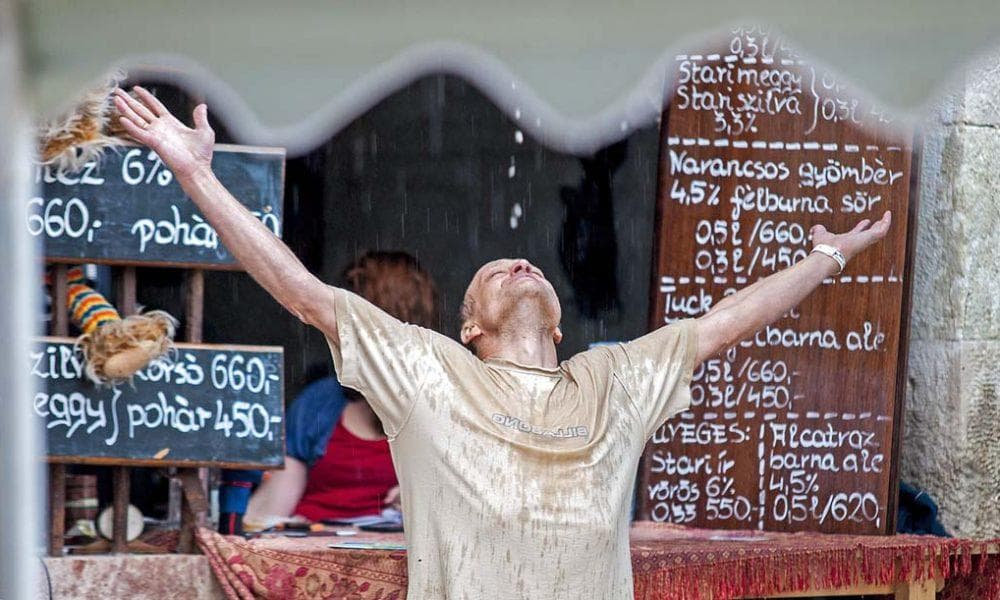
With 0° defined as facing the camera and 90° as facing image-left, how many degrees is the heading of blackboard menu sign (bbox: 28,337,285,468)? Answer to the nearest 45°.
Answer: approximately 0°

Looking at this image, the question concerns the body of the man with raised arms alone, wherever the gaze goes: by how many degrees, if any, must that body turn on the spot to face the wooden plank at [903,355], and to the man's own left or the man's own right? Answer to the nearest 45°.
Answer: approximately 135° to the man's own left

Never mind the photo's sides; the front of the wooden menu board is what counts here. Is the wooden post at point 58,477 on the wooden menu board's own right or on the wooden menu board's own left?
on the wooden menu board's own right

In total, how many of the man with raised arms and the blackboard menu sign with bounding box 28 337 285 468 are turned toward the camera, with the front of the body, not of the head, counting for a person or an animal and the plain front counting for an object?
2

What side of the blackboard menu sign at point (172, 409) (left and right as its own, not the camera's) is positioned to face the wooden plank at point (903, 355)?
left

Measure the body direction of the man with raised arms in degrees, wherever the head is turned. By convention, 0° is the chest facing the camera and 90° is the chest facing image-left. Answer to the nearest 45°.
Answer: approximately 0°
